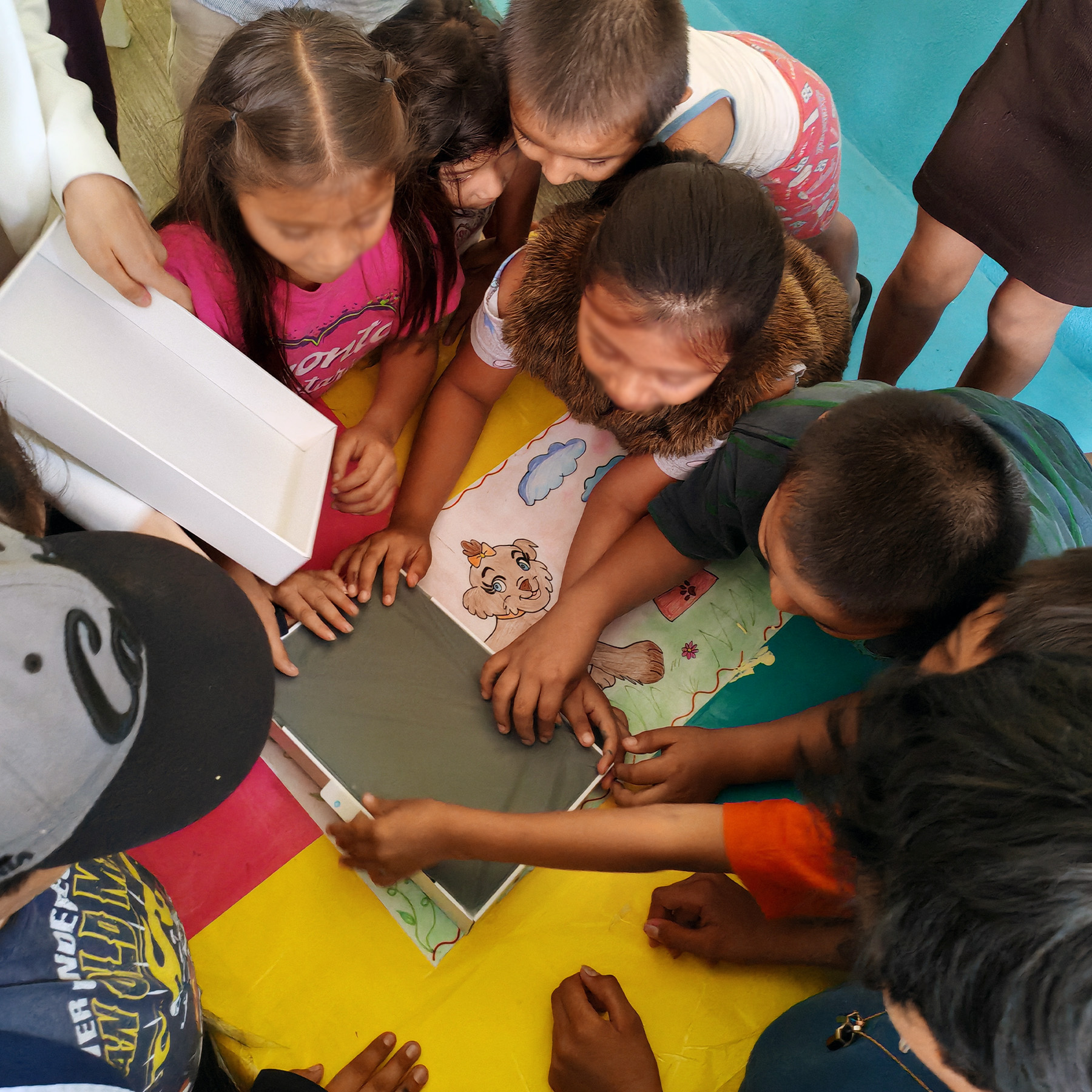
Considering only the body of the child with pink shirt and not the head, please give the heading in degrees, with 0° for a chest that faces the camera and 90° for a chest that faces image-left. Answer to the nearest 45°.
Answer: approximately 0°

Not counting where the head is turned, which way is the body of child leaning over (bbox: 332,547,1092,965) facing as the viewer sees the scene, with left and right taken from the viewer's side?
facing to the left of the viewer
